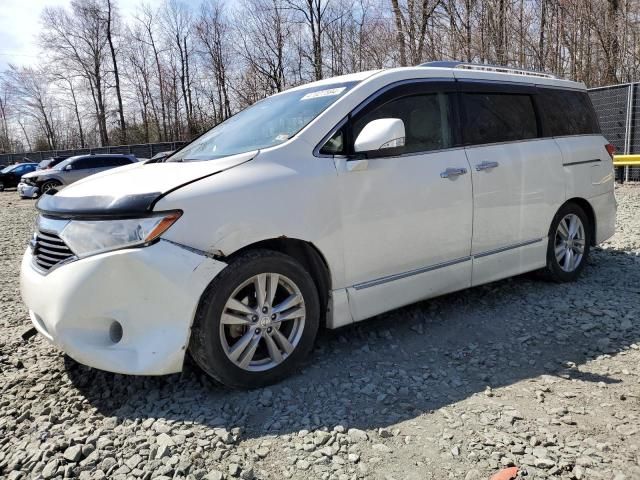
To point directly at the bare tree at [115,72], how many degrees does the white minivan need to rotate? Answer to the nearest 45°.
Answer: approximately 135° to its right

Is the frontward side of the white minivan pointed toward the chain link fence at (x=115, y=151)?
no

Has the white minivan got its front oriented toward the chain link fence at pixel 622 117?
no

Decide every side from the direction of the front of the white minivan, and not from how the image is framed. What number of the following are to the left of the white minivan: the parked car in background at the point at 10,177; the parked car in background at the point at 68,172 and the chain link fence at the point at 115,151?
0

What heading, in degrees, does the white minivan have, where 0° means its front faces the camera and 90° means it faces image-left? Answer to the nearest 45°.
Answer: approximately 45°

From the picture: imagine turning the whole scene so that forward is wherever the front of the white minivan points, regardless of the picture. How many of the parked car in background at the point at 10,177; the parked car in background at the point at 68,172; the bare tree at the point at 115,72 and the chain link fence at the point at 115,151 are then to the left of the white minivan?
0

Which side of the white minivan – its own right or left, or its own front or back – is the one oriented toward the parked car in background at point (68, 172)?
right

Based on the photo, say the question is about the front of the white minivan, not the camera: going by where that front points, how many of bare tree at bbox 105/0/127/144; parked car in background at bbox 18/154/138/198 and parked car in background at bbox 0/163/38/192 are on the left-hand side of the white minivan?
0

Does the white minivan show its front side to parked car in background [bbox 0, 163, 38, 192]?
no
